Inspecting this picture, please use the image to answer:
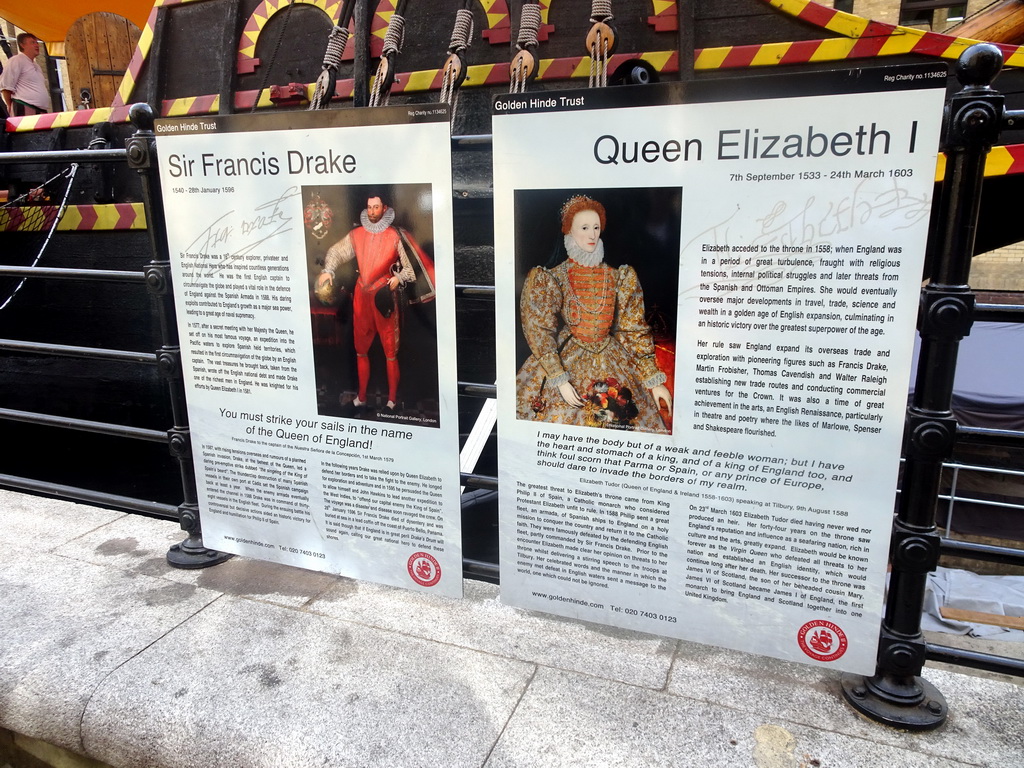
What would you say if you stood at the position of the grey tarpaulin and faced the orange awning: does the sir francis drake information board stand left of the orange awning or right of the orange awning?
left

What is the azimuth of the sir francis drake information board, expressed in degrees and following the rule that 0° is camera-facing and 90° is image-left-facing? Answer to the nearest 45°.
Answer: approximately 45°

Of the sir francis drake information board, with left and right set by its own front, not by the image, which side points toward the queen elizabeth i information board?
left

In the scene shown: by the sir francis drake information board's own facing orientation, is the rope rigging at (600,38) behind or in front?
behind

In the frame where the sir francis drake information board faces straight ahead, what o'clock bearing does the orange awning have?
The orange awning is roughly at 4 o'clock from the sir francis drake information board.

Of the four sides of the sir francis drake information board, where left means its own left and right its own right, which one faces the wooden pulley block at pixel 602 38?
back

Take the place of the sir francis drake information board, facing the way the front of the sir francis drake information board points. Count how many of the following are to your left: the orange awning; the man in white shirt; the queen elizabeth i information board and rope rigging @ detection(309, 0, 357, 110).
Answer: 1

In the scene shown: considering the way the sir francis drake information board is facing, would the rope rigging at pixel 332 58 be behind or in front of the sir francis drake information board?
behind
